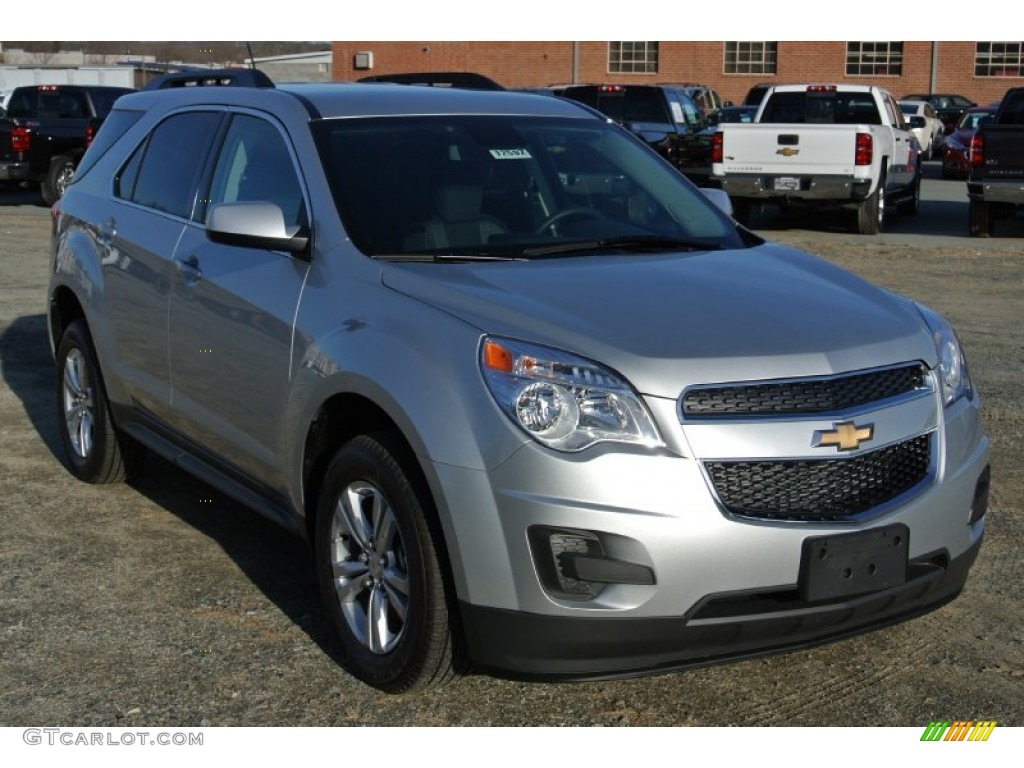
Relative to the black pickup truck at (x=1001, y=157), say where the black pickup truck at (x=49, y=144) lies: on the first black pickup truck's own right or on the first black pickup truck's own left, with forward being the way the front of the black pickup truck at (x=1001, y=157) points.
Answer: on the first black pickup truck's own left

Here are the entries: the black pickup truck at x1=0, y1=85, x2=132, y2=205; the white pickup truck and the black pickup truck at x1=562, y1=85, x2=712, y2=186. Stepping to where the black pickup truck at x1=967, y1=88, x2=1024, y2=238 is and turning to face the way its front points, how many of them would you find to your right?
0

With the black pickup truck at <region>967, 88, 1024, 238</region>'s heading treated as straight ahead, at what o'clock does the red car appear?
The red car is roughly at 12 o'clock from the black pickup truck.

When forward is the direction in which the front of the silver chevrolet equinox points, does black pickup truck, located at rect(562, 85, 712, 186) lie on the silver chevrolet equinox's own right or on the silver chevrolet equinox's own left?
on the silver chevrolet equinox's own left

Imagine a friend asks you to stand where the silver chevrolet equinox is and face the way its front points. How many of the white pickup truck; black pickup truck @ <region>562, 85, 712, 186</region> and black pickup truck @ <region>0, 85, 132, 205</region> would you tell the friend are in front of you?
0

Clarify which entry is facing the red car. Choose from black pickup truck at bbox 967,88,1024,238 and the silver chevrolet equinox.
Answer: the black pickup truck

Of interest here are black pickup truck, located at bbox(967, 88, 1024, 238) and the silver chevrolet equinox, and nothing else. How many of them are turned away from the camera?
1

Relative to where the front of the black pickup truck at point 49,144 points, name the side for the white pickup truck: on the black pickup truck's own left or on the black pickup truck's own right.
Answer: on the black pickup truck's own right

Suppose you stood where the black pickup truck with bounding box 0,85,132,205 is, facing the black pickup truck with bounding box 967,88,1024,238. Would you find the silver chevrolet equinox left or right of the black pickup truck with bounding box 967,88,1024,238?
right

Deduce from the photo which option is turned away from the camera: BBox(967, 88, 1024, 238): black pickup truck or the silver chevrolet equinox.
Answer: the black pickup truck

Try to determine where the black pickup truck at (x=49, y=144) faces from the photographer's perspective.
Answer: facing away from the viewer and to the right of the viewer

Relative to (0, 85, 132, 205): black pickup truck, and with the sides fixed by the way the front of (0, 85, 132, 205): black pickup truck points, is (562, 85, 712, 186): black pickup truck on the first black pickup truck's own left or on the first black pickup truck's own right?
on the first black pickup truck's own right

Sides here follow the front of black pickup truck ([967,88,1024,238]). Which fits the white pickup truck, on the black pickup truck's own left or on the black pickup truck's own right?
on the black pickup truck's own left

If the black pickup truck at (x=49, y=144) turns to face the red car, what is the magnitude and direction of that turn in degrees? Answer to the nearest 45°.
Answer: approximately 45° to its right

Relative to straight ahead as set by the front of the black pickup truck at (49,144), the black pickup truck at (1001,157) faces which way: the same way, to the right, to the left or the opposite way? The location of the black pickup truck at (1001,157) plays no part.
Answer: the same way

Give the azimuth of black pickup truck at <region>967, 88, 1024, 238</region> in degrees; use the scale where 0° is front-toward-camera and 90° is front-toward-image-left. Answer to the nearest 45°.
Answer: approximately 180°
